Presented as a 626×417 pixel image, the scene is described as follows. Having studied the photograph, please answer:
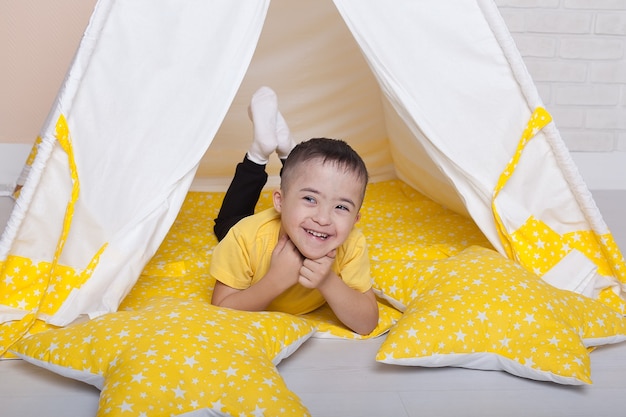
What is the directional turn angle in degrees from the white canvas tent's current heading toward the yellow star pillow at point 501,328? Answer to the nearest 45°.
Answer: approximately 90° to its left

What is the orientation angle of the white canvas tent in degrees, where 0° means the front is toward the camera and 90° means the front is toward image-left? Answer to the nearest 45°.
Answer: approximately 0°
